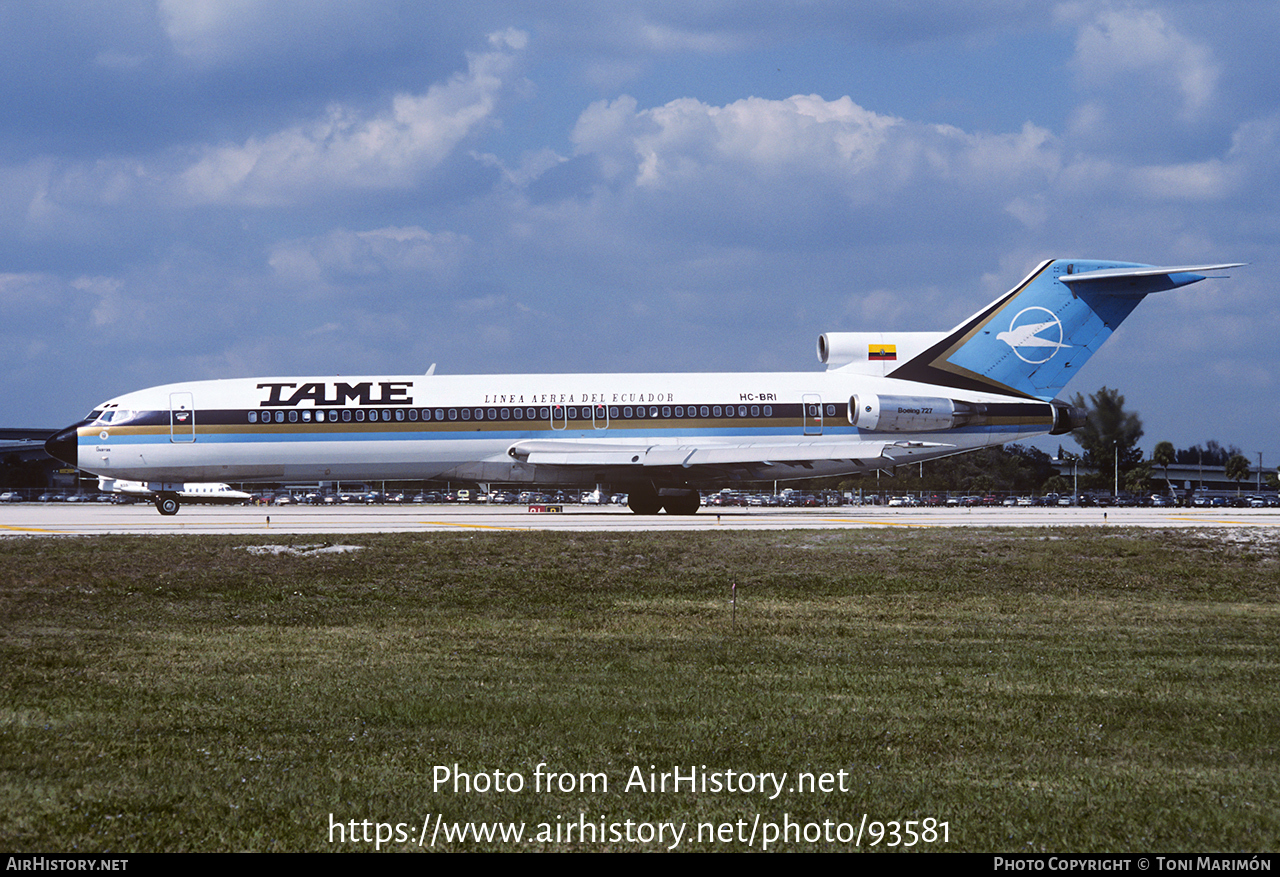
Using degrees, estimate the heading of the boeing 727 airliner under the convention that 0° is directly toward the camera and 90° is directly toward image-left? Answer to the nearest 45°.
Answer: approximately 90°
